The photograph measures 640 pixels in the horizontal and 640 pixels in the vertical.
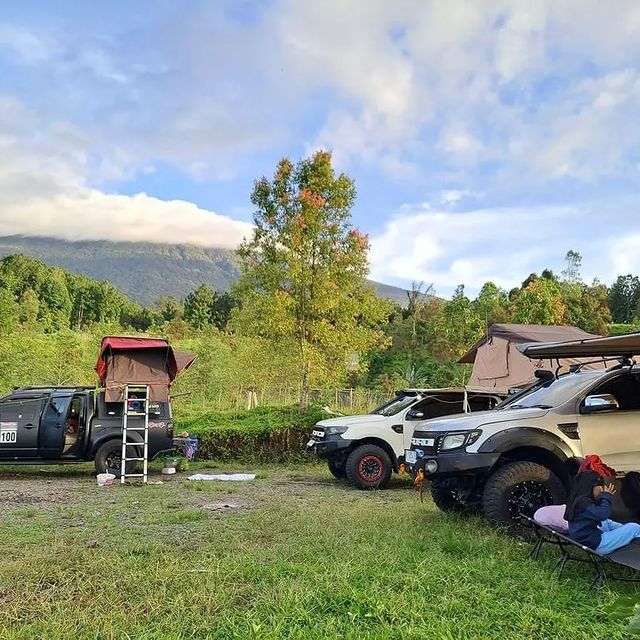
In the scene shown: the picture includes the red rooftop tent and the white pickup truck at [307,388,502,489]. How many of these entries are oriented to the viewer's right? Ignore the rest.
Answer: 0

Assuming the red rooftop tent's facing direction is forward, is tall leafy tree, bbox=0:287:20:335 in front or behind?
behind

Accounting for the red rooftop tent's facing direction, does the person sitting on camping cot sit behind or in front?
in front

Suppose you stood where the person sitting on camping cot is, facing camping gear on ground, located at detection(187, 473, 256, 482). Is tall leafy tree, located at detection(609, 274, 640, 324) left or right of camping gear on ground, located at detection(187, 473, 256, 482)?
right

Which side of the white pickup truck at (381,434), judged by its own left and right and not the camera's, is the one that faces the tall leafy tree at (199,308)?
right

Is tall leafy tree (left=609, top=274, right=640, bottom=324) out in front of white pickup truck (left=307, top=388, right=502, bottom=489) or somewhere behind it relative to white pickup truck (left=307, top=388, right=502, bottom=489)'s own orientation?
behind

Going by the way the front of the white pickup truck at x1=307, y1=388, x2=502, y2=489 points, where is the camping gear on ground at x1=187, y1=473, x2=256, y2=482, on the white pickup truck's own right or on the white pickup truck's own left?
on the white pickup truck's own right

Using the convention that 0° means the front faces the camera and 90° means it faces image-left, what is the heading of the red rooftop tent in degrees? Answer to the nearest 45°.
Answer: approximately 0°

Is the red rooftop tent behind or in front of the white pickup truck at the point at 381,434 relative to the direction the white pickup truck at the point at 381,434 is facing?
in front

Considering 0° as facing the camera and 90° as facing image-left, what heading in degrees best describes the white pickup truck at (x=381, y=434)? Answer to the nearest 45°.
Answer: approximately 45°

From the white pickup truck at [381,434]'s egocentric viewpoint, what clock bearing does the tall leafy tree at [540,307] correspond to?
The tall leafy tree is roughly at 5 o'clock from the white pickup truck.
